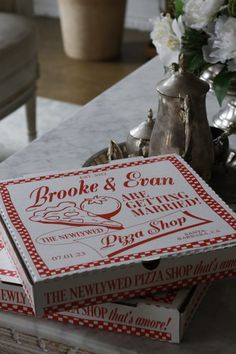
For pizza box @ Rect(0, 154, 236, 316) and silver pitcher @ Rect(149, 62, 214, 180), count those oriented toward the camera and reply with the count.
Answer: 1

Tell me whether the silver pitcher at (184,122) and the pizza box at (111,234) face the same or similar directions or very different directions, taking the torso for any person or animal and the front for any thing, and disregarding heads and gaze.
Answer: very different directions

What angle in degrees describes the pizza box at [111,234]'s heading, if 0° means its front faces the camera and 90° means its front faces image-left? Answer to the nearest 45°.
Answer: approximately 0°
